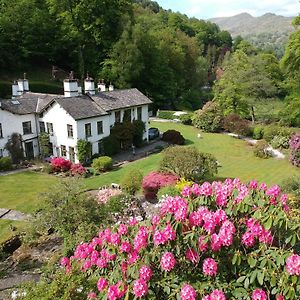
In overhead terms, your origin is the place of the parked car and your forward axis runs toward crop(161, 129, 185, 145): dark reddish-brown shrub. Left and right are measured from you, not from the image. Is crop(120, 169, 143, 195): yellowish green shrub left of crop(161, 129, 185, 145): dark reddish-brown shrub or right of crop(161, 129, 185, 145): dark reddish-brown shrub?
right

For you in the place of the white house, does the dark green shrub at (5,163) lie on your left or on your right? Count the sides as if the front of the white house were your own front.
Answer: on your right

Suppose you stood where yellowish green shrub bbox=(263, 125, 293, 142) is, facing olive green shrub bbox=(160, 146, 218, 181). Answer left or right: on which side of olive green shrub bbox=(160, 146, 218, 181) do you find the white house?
right

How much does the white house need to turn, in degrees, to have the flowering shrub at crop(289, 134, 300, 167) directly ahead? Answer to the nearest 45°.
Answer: approximately 45° to its left

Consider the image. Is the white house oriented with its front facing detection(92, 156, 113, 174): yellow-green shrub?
yes

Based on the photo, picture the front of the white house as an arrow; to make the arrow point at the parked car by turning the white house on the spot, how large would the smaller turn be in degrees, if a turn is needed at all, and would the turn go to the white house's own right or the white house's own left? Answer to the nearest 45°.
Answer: approximately 90° to the white house's own left

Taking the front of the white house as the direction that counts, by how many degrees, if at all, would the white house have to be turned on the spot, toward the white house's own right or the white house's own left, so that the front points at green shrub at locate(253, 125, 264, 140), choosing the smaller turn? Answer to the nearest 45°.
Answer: approximately 45° to the white house's own left

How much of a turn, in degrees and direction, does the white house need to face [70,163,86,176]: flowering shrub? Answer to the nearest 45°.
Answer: approximately 45° to its right

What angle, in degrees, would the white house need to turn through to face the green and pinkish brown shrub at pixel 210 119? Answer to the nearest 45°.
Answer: approximately 90° to its left

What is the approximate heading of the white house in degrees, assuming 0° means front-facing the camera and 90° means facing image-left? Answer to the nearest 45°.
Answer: approximately 315°
